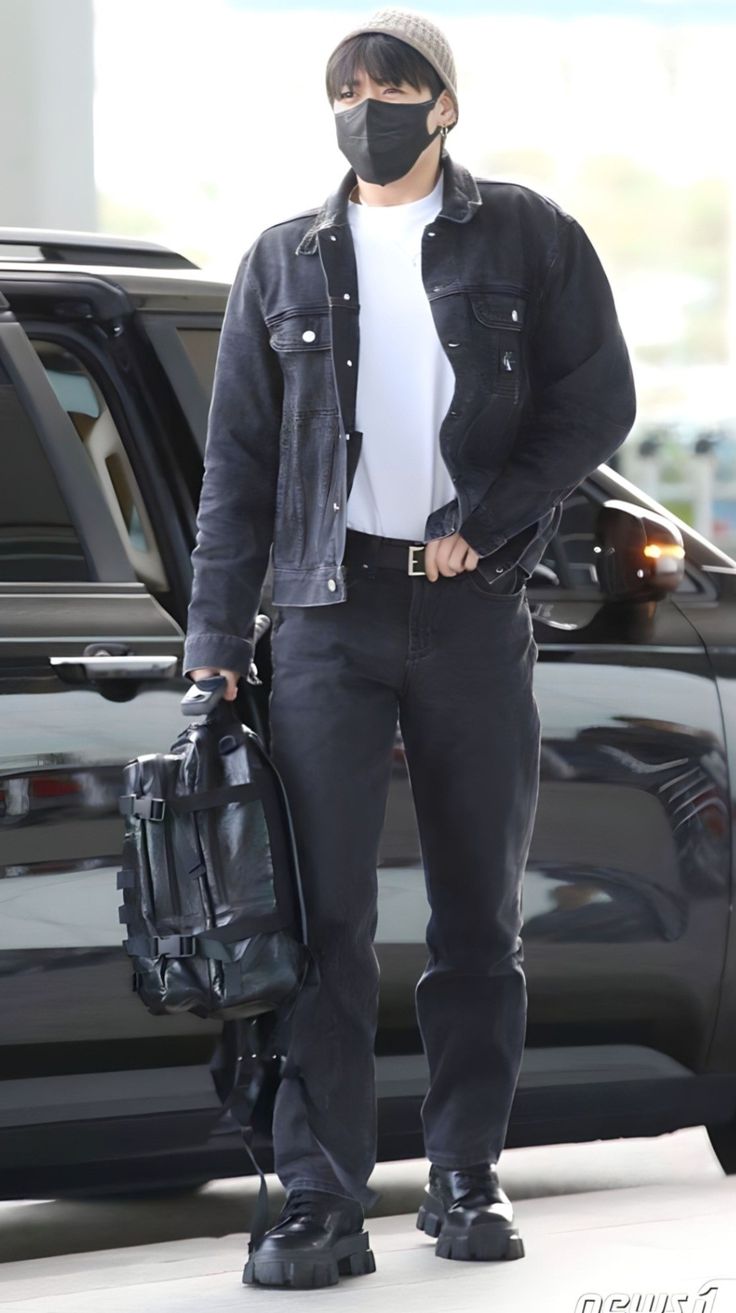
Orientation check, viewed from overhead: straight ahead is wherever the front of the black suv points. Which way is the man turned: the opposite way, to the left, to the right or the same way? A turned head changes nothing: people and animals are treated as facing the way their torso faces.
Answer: to the right

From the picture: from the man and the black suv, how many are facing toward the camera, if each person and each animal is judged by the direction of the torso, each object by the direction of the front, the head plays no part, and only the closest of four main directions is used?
1

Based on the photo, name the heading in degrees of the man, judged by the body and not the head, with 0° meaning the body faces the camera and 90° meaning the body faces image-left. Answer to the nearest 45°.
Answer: approximately 0°

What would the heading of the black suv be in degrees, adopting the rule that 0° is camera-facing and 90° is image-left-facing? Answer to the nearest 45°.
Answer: approximately 270°

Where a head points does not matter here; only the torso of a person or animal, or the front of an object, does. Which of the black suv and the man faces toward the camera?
the man
